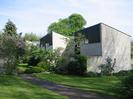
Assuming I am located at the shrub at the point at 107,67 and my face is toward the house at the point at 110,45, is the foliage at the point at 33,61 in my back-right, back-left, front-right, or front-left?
front-left

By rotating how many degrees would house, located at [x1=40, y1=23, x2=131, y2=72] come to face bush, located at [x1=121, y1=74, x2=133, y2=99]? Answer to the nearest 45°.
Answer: approximately 45° to its left

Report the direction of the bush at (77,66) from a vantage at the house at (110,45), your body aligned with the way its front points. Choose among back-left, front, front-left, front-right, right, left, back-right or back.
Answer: front

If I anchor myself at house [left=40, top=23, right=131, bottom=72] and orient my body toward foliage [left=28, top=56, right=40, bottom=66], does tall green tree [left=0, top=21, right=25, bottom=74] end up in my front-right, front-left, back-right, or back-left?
front-left

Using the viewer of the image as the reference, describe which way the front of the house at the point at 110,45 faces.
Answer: facing the viewer and to the left of the viewer

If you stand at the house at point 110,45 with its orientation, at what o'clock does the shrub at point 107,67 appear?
The shrub is roughly at 11 o'clock from the house.

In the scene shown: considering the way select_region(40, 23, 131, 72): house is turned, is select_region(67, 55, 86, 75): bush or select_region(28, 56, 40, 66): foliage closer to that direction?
the bush

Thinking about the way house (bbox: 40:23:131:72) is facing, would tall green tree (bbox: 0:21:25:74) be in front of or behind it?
in front
